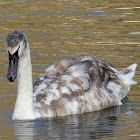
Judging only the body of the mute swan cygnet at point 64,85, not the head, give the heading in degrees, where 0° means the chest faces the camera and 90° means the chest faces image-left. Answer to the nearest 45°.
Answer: approximately 45°
